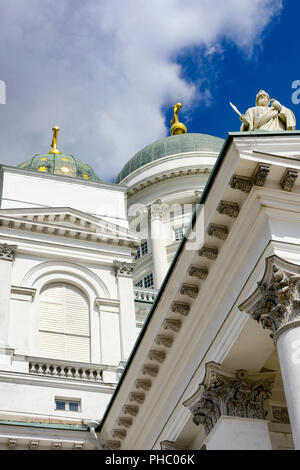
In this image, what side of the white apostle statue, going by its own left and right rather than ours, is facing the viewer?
front
